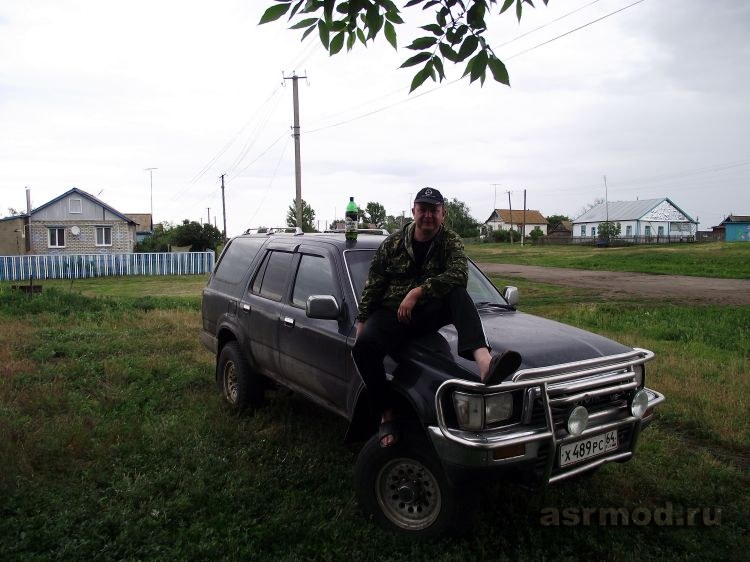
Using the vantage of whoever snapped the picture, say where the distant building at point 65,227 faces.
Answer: facing the viewer

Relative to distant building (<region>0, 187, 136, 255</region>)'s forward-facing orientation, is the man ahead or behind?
ahead

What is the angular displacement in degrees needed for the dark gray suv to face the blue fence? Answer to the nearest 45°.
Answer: approximately 180°

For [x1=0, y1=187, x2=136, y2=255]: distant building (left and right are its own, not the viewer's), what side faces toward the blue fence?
front

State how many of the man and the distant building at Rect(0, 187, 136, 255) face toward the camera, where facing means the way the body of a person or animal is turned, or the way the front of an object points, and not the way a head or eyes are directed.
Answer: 2

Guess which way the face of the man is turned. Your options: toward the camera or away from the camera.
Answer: toward the camera

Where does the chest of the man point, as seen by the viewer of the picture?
toward the camera

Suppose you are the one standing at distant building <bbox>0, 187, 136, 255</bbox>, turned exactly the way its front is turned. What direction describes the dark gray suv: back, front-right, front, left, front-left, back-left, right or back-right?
front

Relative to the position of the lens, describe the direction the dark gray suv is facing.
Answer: facing the viewer and to the right of the viewer

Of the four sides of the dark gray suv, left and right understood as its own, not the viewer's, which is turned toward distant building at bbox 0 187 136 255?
back
